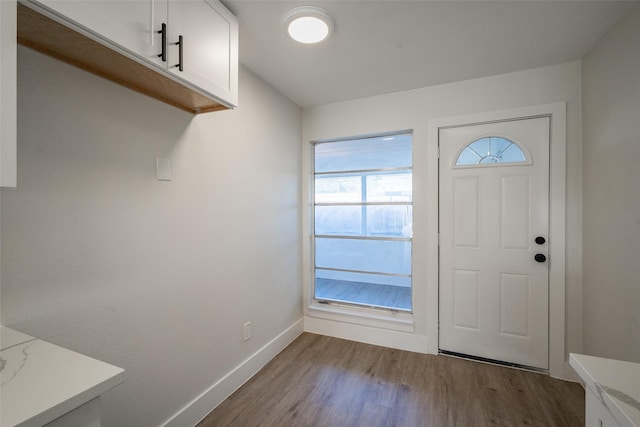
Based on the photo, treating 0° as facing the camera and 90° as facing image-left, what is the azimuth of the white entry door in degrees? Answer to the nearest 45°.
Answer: approximately 0°

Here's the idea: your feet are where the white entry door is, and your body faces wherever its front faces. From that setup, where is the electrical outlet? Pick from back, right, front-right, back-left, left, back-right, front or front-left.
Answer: front-right

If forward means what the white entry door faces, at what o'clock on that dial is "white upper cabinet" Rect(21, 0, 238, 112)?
The white upper cabinet is roughly at 1 o'clock from the white entry door.

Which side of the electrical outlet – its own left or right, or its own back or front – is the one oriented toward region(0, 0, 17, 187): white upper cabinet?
right

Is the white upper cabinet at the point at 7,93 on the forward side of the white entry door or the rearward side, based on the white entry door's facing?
on the forward side

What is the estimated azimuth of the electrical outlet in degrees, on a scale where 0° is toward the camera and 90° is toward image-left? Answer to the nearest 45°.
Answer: approximately 315°

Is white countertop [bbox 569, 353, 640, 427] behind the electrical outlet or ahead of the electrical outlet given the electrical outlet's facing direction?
ahead

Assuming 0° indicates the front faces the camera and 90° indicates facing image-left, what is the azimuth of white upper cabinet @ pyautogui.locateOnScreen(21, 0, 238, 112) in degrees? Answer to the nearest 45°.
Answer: approximately 315°

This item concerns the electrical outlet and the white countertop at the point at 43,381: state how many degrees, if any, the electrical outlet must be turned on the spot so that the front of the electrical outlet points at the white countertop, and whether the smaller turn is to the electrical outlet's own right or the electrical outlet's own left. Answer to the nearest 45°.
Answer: approximately 45° to the electrical outlet's own right

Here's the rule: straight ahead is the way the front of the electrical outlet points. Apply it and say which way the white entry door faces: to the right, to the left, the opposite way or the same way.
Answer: to the right
